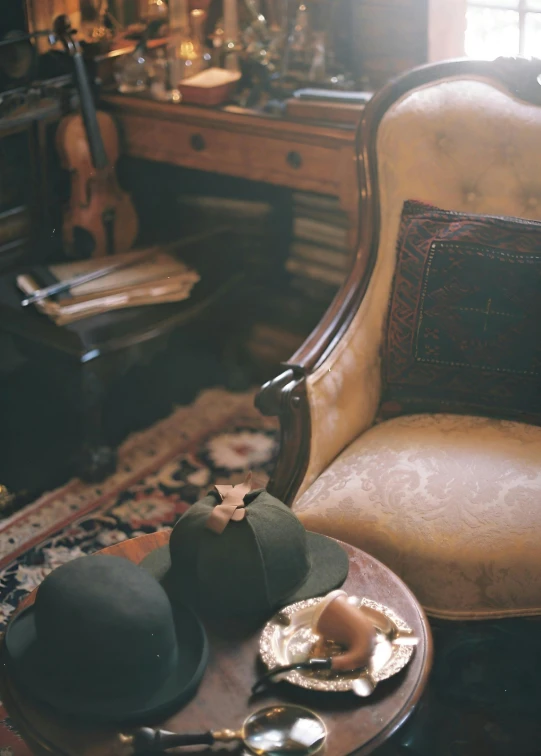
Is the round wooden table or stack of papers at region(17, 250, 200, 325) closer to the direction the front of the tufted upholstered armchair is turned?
the round wooden table

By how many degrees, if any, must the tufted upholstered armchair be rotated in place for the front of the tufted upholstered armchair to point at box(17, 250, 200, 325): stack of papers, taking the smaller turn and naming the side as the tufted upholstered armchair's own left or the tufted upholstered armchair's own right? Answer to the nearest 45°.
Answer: approximately 135° to the tufted upholstered armchair's own right

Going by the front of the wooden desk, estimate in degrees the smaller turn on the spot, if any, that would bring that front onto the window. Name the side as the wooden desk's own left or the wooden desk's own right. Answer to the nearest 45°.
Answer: approximately 135° to the wooden desk's own left

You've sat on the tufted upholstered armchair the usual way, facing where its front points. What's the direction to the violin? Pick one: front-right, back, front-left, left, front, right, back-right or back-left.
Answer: back-right

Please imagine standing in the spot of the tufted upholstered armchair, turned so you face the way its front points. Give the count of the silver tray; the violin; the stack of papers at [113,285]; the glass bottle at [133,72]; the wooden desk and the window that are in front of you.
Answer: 1

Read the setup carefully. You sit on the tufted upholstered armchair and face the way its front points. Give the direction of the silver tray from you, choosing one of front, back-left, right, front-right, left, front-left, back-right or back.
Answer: front

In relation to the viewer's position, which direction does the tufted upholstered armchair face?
facing the viewer

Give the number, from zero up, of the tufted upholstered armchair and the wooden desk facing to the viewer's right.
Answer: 0

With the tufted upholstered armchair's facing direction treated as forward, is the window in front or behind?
behind

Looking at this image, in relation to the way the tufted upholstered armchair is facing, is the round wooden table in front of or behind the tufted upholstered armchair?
in front

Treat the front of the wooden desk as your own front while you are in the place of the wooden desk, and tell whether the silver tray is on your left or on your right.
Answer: on your left

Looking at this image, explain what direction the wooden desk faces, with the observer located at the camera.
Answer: facing the viewer and to the left of the viewer
